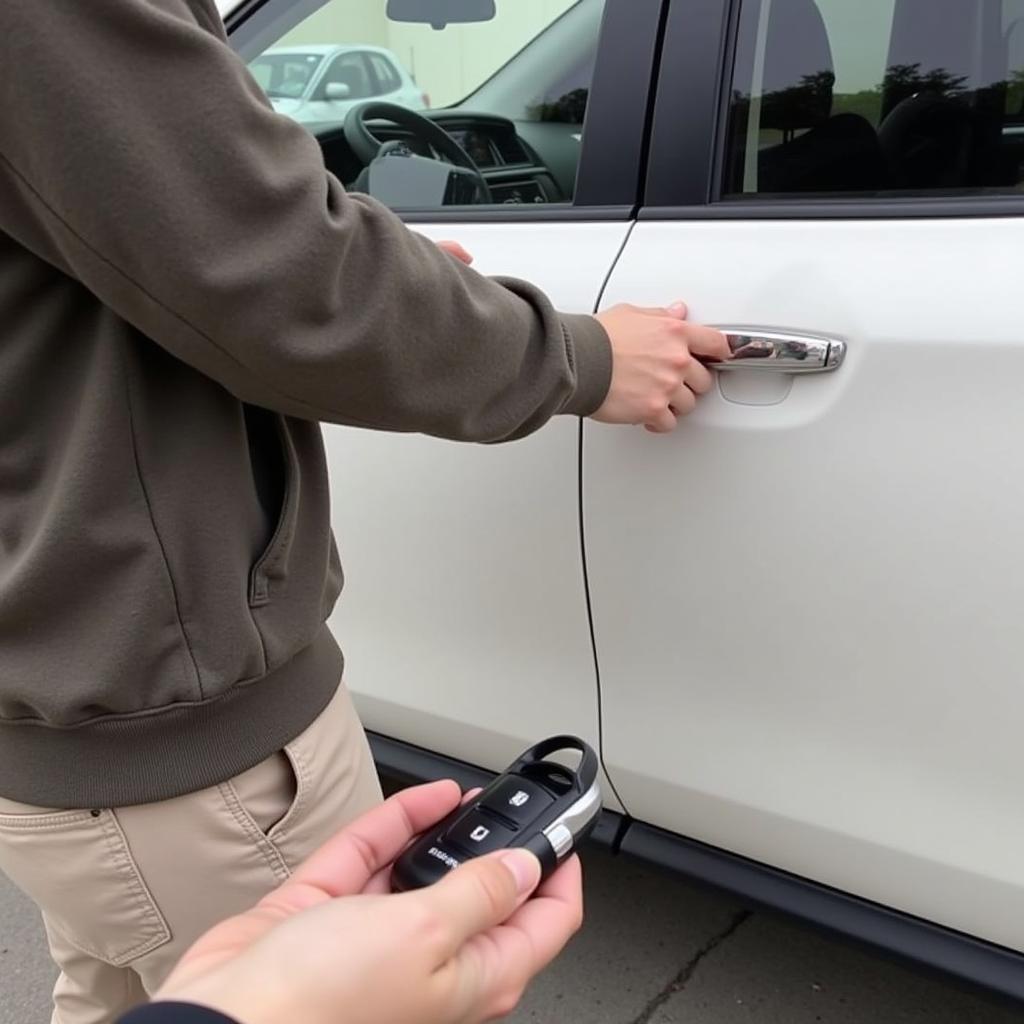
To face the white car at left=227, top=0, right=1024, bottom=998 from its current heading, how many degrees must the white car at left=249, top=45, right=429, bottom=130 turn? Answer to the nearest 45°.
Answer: approximately 90° to its left

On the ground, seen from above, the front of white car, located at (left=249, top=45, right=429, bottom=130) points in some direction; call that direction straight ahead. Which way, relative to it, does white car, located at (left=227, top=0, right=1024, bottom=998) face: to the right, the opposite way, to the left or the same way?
to the right

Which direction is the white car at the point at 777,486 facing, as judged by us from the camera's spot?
facing away from the viewer and to the left of the viewer

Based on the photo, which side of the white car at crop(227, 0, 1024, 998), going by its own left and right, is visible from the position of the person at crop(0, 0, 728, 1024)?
left

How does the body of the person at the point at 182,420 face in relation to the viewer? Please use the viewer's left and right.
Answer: facing away from the viewer and to the right of the viewer

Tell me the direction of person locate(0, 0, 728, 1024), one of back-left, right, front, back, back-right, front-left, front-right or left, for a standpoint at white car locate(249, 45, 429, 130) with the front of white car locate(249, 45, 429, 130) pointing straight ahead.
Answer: front-left

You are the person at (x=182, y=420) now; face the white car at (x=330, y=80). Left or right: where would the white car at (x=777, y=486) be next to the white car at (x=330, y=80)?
right

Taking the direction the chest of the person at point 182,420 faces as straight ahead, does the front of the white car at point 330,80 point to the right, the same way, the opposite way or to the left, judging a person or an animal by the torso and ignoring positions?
the opposite way

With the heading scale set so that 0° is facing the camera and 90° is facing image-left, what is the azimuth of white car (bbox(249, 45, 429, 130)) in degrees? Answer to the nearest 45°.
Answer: approximately 45°

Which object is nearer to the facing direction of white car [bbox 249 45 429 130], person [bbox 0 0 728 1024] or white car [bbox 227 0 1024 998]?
the person

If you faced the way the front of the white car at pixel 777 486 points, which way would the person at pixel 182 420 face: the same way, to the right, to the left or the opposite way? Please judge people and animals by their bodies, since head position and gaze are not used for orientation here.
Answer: to the right
